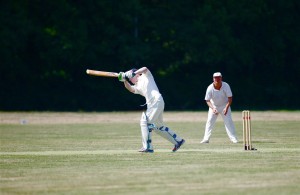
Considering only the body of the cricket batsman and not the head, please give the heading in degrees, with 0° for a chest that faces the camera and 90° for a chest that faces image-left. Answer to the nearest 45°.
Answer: approximately 90°

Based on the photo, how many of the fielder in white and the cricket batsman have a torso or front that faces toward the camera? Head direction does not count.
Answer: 1

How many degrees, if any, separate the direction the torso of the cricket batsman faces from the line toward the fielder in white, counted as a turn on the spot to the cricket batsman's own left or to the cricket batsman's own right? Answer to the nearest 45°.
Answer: approximately 135° to the cricket batsman's own right

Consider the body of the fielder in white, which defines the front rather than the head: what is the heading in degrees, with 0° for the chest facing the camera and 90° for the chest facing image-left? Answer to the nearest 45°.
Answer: approximately 0°

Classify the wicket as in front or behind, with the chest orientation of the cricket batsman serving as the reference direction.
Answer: behind

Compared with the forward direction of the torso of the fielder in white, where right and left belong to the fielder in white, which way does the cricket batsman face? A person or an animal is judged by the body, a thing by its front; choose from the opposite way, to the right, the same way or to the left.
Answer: to the right
